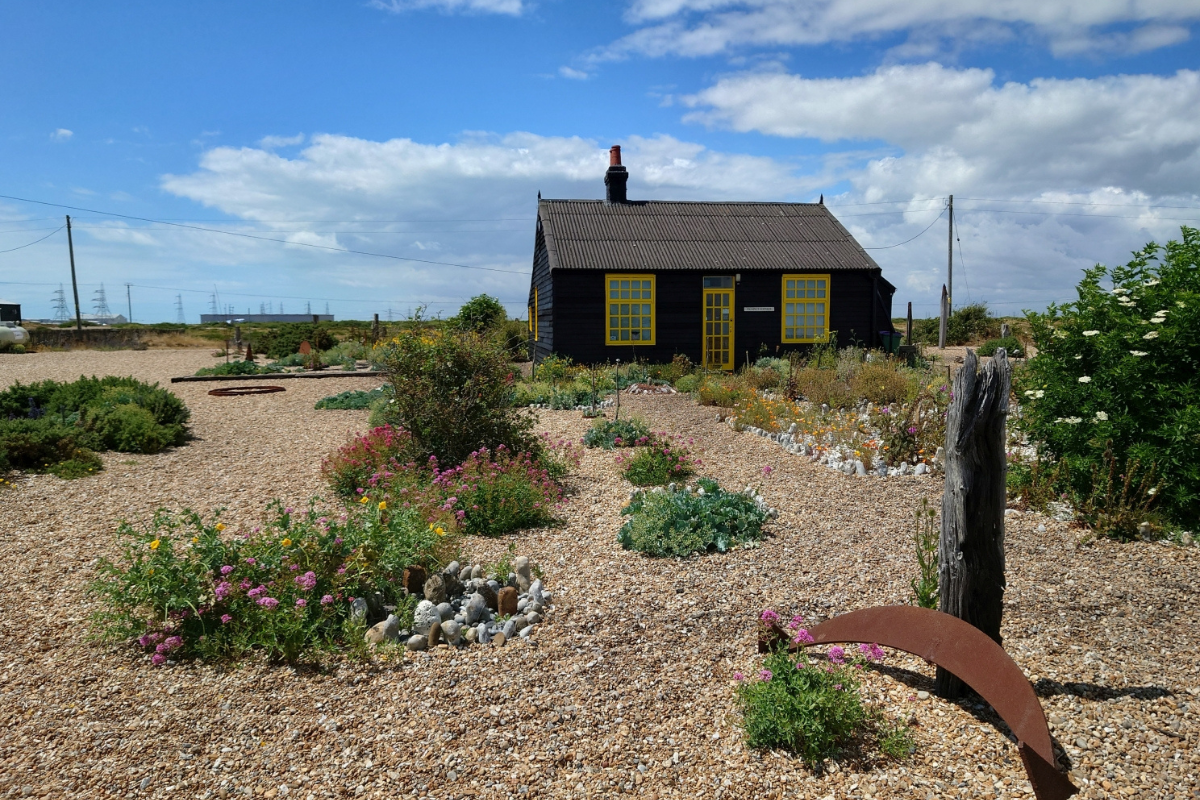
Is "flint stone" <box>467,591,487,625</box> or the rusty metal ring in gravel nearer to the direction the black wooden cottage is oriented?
the flint stone

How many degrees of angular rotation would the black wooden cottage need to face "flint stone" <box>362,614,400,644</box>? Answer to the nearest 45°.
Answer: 0° — it already faces it

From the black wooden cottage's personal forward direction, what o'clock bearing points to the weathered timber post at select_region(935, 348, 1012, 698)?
The weathered timber post is roughly at 12 o'clock from the black wooden cottage.

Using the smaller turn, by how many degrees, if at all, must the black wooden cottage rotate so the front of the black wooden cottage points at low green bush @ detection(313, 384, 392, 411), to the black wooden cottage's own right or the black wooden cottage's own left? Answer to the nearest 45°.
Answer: approximately 45° to the black wooden cottage's own right

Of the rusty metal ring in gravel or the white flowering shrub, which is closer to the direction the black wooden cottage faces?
the white flowering shrub

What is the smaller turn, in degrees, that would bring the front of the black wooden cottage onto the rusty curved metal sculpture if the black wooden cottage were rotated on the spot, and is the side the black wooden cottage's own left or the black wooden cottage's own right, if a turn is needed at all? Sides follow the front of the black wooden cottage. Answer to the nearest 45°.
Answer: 0° — it already faces it

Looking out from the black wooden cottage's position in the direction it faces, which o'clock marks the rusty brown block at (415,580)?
The rusty brown block is roughly at 12 o'clock from the black wooden cottage.

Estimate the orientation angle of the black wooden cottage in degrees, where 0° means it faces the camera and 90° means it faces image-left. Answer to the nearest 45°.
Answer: approximately 0°

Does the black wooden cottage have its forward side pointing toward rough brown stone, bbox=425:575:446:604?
yes

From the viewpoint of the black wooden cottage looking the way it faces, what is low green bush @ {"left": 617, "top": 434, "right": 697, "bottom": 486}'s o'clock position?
The low green bush is roughly at 12 o'clock from the black wooden cottage.

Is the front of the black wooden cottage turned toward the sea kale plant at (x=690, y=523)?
yes

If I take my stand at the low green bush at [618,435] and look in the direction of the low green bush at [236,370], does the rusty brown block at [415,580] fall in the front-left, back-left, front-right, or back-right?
back-left
